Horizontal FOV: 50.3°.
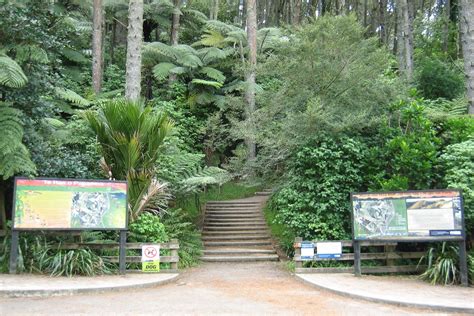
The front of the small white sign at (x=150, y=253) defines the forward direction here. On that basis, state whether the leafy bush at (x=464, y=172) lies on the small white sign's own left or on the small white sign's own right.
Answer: on the small white sign's own left

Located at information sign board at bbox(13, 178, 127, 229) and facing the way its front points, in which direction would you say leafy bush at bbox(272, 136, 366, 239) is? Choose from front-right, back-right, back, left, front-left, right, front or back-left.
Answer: left

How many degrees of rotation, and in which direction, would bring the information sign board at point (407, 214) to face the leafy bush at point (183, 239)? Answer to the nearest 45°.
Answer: approximately 90° to its right

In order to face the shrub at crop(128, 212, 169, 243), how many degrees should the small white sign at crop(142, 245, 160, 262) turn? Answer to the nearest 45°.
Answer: approximately 180°

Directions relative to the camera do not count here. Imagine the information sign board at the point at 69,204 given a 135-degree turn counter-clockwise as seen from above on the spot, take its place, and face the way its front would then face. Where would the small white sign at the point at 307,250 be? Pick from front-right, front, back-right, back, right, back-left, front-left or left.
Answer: front-right

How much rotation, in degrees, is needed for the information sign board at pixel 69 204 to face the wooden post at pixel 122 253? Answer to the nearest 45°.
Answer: approximately 90° to its left

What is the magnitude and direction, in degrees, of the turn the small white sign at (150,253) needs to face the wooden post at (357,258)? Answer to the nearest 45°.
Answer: approximately 90° to its left

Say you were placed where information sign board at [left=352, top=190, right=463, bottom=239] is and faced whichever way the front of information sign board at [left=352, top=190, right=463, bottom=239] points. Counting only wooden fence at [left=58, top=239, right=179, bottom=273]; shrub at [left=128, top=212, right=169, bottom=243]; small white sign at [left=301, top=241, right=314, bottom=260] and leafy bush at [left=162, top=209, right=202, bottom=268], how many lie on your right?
4

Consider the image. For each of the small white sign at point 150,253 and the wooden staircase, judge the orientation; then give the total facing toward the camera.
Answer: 2
